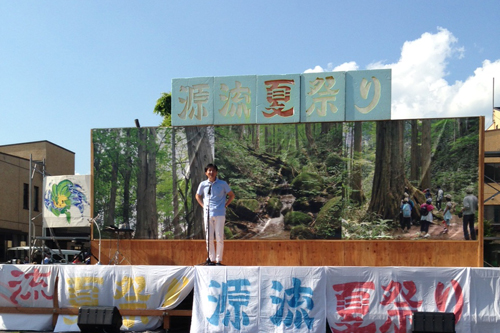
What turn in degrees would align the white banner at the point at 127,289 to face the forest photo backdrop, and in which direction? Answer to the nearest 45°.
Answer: approximately 135° to its left

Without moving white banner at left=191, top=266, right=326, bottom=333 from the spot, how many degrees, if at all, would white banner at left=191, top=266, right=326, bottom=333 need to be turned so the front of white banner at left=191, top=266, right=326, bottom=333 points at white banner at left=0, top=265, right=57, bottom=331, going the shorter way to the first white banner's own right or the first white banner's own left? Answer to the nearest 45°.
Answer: approximately 90° to the first white banner's own right

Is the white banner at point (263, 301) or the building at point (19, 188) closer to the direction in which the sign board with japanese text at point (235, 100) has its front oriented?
the white banner

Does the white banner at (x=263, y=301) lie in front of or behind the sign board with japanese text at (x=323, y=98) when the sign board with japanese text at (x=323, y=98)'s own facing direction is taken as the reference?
in front

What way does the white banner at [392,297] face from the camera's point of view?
toward the camera

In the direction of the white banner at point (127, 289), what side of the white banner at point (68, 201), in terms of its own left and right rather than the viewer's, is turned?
front

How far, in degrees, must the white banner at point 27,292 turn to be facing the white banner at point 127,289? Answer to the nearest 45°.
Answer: approximately 45° to its left

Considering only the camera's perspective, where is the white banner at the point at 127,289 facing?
facing the viewer

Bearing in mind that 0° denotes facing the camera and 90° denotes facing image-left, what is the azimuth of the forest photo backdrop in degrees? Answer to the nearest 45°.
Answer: approximately 0°

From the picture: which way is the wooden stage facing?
toward the camera

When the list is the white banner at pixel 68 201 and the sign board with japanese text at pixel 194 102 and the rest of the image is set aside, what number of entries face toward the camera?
2

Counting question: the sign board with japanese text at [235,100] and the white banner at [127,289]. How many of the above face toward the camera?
2

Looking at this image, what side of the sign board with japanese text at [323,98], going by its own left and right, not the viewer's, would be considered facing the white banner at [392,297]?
front

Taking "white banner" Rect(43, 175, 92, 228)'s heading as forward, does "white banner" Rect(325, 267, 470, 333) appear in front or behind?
in front

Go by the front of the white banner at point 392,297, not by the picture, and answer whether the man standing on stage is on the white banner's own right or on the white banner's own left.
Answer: on the white banner's own right
